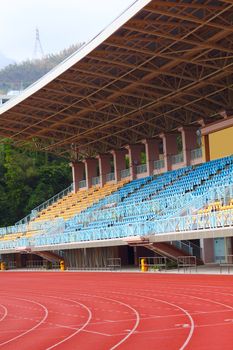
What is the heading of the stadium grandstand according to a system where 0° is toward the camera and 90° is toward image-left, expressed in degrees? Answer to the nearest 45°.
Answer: approximately 45°

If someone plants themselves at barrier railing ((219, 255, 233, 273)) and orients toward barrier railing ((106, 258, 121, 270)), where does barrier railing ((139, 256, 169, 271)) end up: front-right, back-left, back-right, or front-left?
front-left
